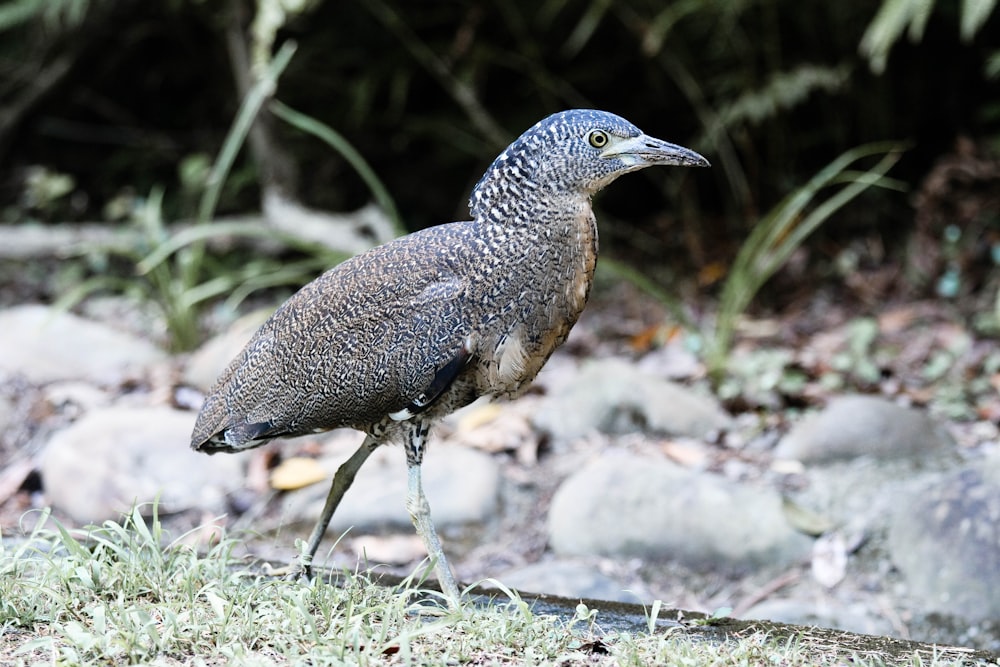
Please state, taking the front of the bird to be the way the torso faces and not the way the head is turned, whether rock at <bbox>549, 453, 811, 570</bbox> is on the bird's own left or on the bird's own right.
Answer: on the bird's own left

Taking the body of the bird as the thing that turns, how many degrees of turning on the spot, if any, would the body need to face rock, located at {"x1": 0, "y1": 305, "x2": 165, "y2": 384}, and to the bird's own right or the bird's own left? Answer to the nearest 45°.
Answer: approximately 135° to the bird's own left

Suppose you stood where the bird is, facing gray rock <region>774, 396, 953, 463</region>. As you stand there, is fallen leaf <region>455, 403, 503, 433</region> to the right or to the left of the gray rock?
left

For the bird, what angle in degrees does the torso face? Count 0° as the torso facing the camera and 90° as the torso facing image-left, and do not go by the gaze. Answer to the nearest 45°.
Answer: approximately 270°

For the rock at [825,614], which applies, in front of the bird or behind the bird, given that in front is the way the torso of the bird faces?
in front

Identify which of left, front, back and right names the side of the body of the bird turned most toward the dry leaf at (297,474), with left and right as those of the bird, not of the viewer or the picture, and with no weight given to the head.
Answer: left
